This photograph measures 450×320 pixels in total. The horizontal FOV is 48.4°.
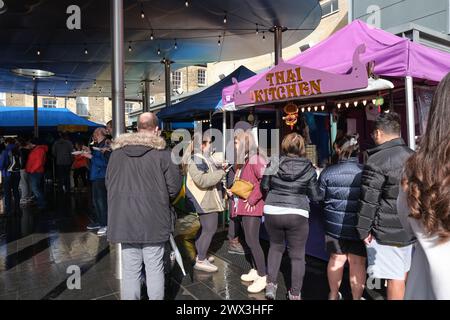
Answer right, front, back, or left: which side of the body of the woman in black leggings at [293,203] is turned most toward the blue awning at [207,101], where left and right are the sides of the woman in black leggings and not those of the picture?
front

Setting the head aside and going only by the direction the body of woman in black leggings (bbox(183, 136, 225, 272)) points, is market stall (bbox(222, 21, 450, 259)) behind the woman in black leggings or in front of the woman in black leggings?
in front

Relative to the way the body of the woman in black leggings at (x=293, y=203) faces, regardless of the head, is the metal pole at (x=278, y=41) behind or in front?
in front

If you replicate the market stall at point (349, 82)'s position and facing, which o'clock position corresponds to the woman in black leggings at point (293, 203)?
The woman in black leggings is roughly at 11 o'clock from the market stall.

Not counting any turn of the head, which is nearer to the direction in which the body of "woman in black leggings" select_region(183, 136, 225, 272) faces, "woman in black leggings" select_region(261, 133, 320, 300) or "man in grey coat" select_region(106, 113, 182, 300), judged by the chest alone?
the woman in black leggings

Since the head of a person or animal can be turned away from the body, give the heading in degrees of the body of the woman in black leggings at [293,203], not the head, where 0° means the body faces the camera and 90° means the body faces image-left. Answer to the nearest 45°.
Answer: approximately 180°

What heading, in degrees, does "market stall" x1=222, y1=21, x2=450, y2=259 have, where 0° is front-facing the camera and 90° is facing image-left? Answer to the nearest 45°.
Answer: approximately 45°

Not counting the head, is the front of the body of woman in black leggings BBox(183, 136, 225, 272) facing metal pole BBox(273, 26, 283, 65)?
no

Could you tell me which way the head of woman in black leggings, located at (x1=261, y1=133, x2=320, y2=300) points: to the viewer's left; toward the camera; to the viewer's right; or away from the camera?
away from the camera

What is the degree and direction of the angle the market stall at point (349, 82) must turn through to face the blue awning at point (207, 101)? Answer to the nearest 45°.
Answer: approximately 90° to its right

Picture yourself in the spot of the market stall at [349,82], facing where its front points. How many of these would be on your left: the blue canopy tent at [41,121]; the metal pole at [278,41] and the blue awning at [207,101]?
0
